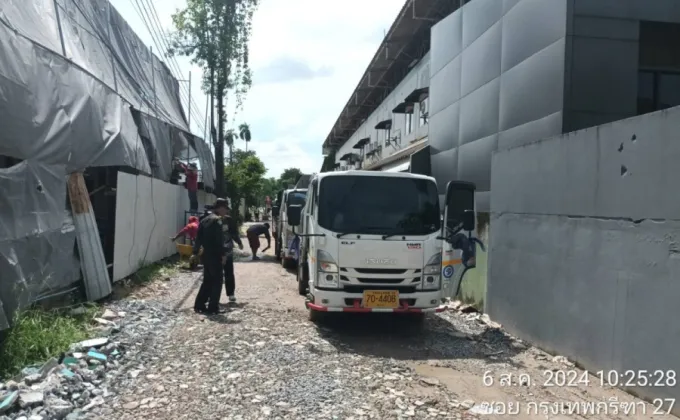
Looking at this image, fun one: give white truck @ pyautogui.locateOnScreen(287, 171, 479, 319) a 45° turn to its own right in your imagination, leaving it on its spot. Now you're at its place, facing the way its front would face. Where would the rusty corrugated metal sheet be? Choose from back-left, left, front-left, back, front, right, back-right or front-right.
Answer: front-right

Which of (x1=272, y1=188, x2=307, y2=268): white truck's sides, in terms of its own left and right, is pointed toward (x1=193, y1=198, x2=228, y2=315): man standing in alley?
front

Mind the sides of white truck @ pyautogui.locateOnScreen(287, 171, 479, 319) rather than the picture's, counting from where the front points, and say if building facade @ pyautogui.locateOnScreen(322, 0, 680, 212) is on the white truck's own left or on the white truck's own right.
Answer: on the white truck's own left

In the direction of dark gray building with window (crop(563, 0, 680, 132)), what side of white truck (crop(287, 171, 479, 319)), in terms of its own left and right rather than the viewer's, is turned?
left

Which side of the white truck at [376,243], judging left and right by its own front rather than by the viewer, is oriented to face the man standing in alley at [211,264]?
right

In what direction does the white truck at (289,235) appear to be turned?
toward the camera

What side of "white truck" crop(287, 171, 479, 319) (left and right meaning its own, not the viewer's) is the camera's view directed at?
front

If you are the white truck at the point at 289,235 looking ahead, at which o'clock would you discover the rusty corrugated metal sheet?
The rusty corrugated metal sheet is roughly at 1 o'clock from the white truck.

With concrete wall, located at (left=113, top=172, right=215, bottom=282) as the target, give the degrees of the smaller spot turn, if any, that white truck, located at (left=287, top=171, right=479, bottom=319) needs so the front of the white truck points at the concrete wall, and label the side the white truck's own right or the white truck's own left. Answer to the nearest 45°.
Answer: approximately 135° to the white truck's own right

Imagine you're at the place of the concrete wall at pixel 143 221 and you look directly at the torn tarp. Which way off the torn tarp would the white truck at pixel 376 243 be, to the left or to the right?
left

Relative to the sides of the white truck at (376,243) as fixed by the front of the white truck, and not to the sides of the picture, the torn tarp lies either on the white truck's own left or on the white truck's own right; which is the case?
on the white truck's own right

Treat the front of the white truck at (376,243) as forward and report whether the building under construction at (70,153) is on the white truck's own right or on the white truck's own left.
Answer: on the white truck's own right

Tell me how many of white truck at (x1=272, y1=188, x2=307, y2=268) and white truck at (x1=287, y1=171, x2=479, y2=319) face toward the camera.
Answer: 2

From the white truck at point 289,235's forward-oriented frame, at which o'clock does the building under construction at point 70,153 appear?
The building under construction is roughly at 1 o'clock from the white truck.
